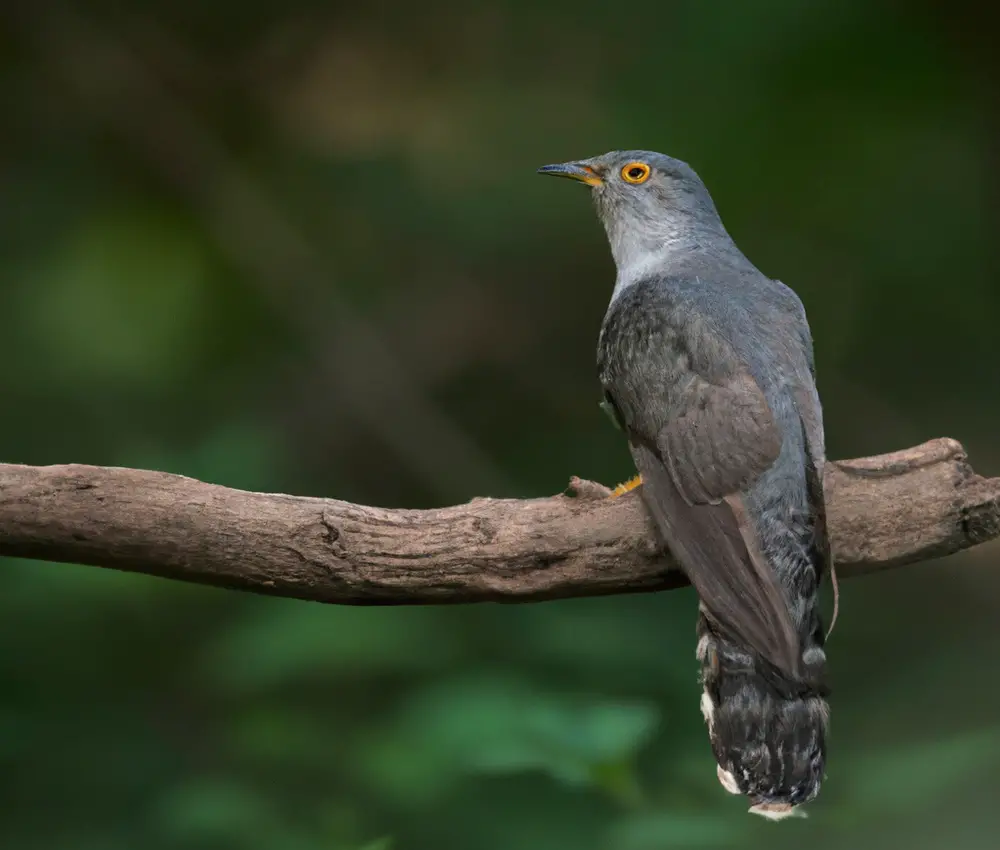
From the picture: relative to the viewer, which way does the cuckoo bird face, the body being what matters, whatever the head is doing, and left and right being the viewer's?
facing away from the viewer and to the left of the viewer
